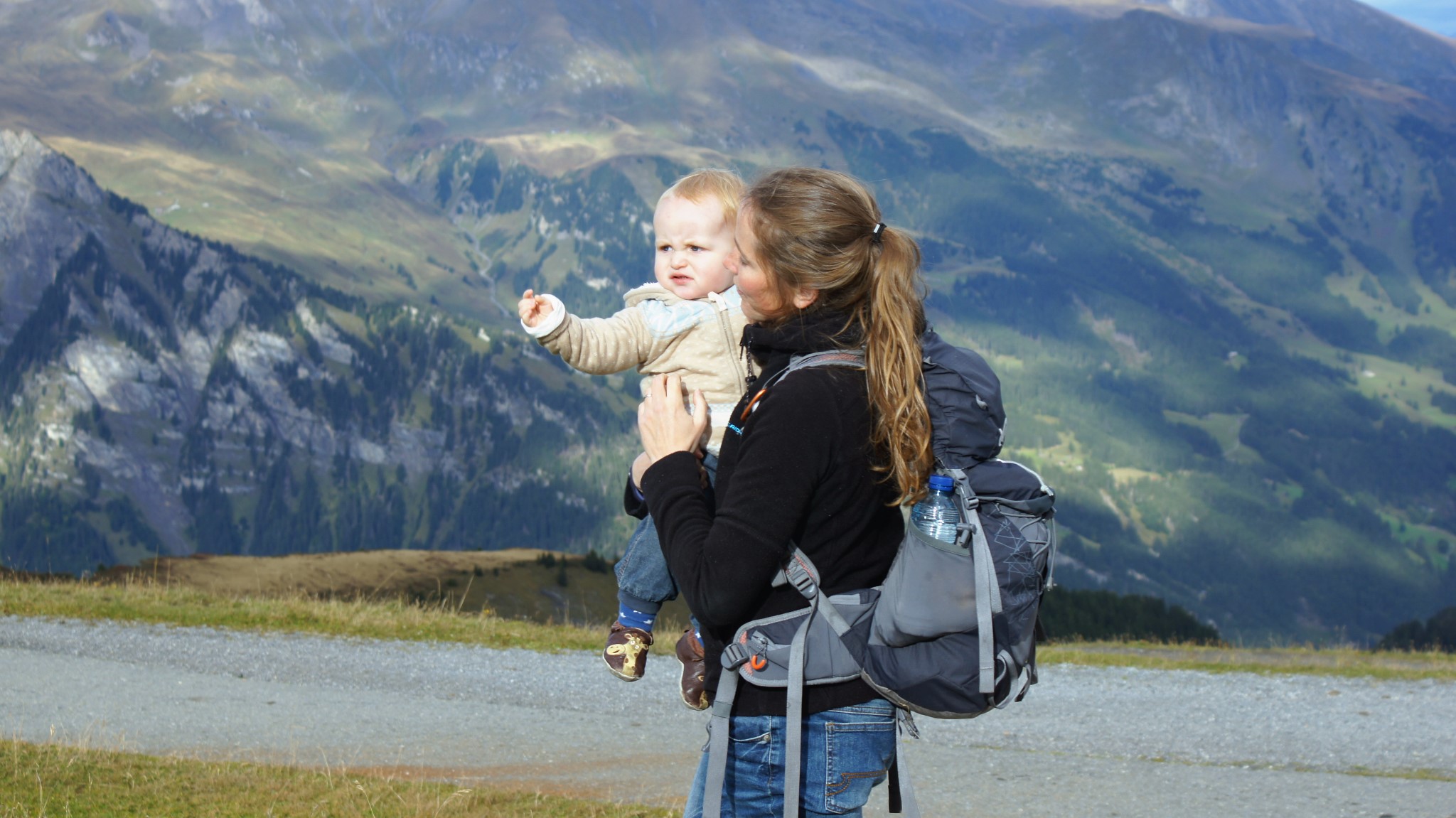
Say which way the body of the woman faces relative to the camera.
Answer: to the viewer's left

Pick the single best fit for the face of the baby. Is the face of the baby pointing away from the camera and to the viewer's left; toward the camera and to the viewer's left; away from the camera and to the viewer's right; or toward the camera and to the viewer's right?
toward the camera and to the viewer's left

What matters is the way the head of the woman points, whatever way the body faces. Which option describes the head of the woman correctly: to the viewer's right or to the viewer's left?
to the viewer's left
